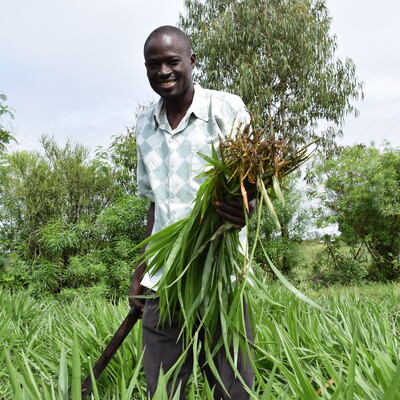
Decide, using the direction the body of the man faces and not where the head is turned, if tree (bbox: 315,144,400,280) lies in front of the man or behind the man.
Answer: behind

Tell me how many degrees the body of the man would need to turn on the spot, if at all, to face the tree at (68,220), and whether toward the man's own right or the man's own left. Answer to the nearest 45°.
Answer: approximately 135° to the man's own right

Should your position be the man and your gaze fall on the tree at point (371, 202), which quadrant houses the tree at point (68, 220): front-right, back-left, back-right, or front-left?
front-left

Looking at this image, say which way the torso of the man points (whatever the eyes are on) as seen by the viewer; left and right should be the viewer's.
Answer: facing the viewer and to the left of the viewer

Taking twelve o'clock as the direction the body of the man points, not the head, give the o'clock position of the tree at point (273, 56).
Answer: The tree is roughly at 5 o'clock from the man.

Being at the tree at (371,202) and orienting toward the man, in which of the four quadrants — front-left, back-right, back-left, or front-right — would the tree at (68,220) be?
front-right

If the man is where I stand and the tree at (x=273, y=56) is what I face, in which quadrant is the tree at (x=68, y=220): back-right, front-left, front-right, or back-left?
front-left
